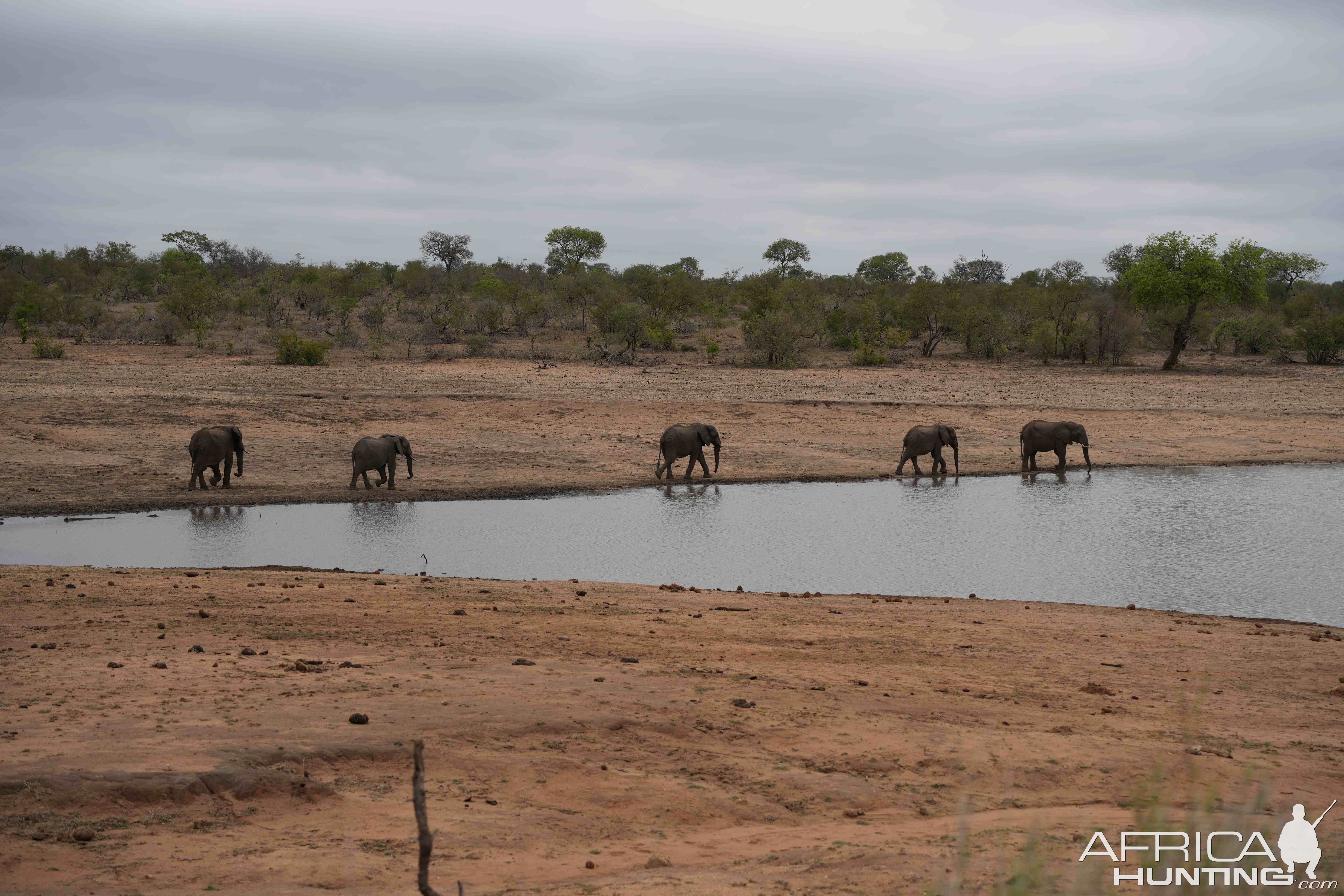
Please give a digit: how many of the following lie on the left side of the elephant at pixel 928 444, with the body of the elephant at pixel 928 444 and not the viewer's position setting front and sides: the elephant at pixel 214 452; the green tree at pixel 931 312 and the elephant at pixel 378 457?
1

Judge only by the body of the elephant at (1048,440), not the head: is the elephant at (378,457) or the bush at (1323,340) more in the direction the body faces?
the bush

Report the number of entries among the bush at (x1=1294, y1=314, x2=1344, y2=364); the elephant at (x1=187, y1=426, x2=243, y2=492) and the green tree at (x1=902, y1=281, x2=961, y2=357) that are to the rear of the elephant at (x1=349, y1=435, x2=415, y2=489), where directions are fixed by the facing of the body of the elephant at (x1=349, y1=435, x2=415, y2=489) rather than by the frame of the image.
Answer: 1

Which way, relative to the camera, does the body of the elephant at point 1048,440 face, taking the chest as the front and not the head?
to the viewer's right

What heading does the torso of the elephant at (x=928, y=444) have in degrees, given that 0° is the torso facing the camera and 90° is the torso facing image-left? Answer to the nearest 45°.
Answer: approximately 270°

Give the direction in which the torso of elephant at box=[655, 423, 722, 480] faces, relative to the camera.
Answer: to the viewer's right

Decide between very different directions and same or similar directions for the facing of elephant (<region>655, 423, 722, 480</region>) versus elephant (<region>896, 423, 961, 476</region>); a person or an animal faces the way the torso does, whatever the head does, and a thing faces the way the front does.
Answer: same or similar directions

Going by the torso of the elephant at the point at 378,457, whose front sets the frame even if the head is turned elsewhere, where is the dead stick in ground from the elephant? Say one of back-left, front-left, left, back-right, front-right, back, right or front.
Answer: right

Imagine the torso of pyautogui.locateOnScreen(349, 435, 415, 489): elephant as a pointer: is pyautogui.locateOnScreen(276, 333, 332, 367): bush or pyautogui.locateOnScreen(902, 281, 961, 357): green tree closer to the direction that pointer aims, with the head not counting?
the green tree

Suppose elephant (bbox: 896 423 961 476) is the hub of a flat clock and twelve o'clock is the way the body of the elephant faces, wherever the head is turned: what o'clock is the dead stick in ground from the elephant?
The dead stick in ground is roughly at 3 o'clock from the elephant.

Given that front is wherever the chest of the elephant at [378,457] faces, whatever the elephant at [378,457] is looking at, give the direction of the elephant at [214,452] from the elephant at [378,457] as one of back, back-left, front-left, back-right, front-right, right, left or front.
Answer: back

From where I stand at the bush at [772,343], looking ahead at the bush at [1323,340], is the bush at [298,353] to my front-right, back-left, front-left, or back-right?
back-right

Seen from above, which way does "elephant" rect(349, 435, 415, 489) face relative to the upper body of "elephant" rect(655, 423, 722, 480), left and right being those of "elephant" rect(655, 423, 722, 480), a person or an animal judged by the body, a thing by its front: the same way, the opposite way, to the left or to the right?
the same way

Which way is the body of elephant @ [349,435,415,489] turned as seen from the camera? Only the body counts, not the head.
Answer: to the viewer's right

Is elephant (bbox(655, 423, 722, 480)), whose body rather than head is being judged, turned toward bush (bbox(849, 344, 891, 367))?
no

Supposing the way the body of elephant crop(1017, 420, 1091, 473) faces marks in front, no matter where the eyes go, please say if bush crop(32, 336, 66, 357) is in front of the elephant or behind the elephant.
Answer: behind
